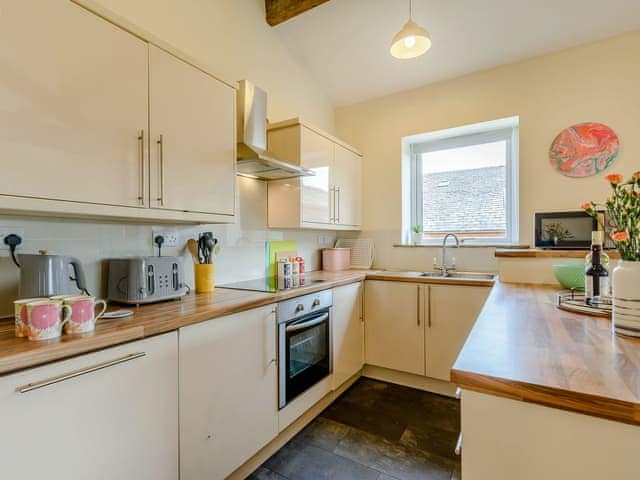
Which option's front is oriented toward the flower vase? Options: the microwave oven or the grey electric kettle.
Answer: the microwave oven

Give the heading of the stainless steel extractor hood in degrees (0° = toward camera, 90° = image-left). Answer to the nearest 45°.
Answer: approximately 315°

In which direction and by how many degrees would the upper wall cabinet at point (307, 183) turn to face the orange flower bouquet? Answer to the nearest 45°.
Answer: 0° — it already faces it

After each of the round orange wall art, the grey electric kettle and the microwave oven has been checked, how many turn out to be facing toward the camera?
2

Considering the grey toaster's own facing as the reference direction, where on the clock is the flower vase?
The flower vase is roughly at 12 o'clock from the grey toaster.

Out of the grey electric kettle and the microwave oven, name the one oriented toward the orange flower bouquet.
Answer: the microwave oven

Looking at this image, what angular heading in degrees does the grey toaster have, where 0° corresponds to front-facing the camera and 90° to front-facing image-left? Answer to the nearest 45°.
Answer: approximately 315°

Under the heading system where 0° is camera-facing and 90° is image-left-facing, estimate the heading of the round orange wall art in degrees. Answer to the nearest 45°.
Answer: approximately 0°
